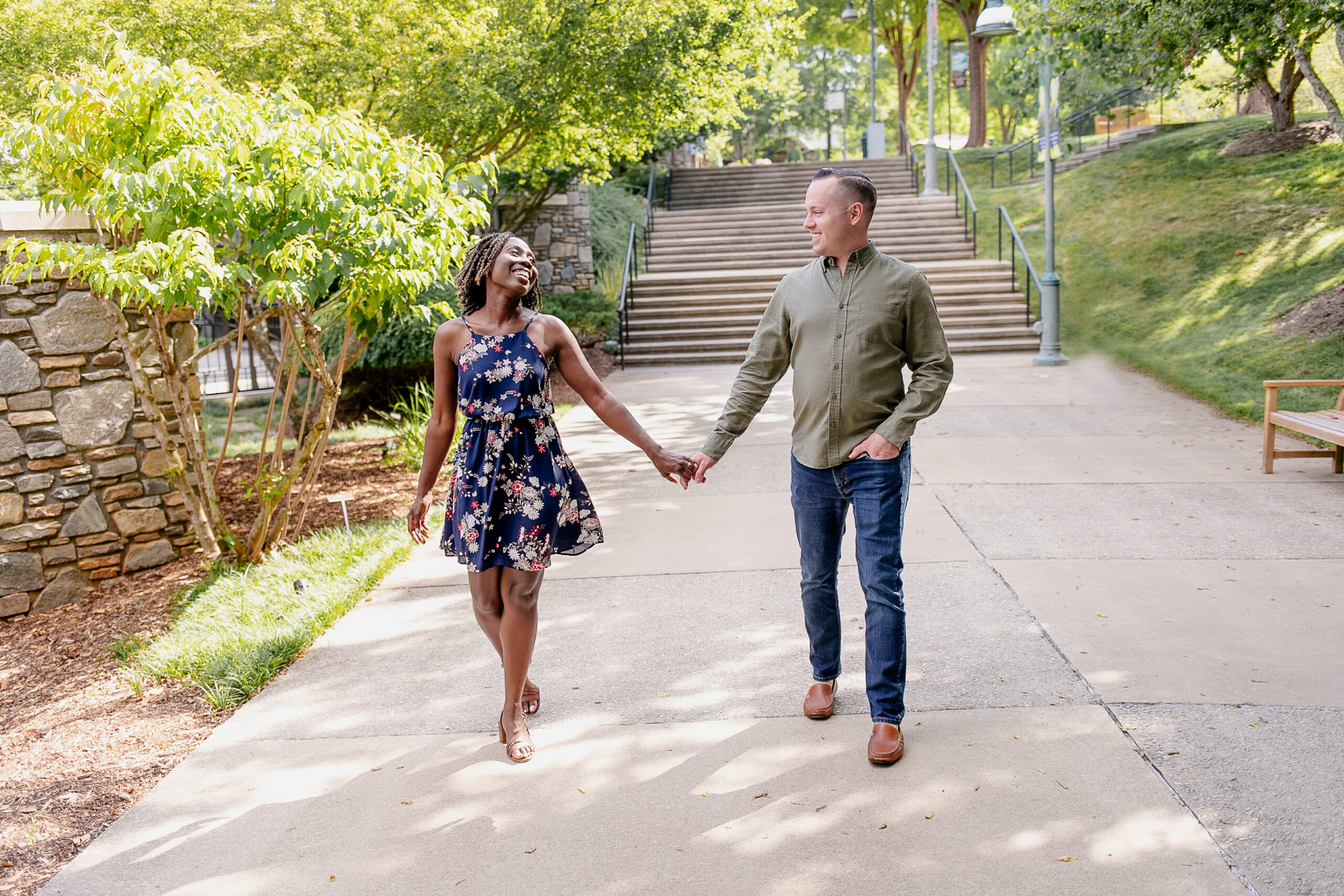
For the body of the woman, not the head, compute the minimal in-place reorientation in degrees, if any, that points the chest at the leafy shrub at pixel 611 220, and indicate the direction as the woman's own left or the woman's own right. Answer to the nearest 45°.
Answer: approximately 180°

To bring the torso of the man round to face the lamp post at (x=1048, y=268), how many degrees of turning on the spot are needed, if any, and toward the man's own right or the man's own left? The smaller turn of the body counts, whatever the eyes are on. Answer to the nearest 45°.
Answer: approximately 180°

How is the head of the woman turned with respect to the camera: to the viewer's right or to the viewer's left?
to the viewer's right

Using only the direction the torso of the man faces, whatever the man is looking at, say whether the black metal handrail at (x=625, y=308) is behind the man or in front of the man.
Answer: behind

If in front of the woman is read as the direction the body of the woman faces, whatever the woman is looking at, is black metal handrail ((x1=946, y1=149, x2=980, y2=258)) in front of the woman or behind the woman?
behind

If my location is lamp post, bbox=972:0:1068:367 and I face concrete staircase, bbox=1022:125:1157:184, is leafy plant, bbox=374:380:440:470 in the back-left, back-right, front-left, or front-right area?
back-left

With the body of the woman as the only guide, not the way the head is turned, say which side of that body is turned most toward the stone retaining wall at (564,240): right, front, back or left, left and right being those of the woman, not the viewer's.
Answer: back

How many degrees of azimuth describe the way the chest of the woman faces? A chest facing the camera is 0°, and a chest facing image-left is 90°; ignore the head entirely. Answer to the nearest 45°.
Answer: approximately 0°

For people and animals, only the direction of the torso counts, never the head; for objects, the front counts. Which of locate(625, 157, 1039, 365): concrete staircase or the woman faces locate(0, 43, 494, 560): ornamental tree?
the concrete staircase

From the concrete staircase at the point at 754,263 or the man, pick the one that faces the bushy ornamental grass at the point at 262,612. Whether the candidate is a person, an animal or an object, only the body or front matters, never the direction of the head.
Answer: the concrete staircase

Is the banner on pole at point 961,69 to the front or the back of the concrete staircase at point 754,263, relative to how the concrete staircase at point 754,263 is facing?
to the back

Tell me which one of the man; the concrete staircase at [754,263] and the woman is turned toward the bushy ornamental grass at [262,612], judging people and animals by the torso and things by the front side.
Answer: the concrete staircase
